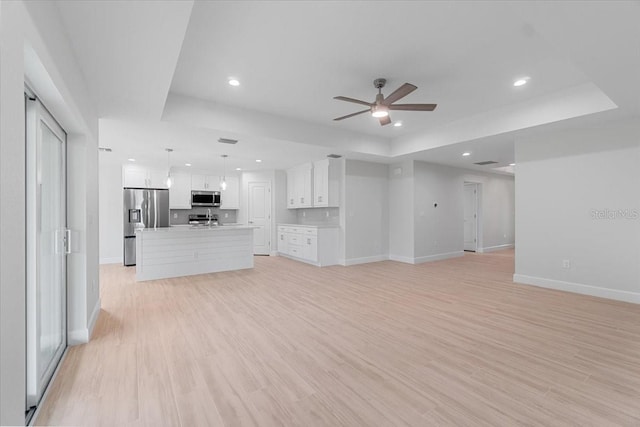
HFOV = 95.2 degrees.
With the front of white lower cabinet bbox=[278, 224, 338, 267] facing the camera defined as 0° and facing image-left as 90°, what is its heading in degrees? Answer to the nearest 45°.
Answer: approximately 45°

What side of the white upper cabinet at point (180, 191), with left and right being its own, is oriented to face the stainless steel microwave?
left

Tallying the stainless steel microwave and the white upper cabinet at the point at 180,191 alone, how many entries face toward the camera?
2

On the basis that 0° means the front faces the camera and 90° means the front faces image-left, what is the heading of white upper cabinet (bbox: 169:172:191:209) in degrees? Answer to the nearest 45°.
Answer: approximately 0°

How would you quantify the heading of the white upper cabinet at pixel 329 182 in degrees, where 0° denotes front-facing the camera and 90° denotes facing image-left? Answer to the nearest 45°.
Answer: approximately 45°

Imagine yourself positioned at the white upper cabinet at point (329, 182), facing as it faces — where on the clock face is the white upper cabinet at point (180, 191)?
the white upper cabinet at point (180, 191) is roughly at 2 o'clock from the white upper cabinet at point (329, 182).

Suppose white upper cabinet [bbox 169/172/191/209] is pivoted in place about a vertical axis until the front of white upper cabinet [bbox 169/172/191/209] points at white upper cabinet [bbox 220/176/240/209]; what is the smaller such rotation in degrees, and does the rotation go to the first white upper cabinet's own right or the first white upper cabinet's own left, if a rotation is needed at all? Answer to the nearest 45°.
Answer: approximately 90° to the first white upper cabinet's own left

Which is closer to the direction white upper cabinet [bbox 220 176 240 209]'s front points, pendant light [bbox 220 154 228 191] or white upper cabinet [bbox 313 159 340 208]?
the pendant light

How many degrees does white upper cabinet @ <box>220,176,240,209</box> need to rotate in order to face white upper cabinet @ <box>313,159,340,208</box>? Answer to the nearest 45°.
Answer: approximately 45° to its left
